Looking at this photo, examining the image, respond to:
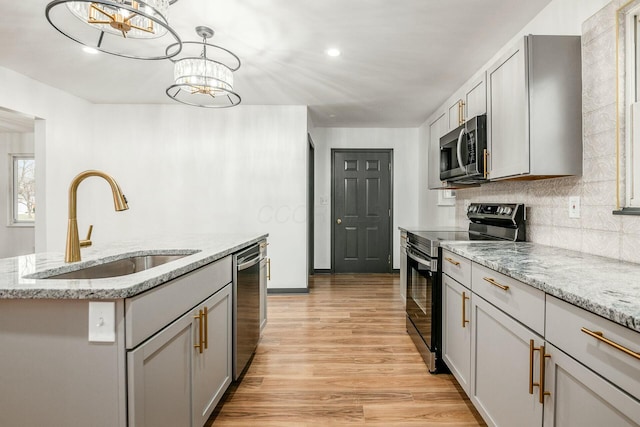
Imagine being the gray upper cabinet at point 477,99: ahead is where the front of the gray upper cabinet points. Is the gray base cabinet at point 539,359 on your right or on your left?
on your left

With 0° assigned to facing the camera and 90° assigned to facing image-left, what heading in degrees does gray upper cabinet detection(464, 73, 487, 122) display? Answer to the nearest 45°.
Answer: approximately 90°

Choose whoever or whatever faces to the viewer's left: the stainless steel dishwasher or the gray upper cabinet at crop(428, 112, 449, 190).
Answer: the gray upper cabinet

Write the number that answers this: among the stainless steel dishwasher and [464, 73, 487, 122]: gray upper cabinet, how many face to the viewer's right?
1

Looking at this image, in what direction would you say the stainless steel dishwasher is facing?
to the viewer's right

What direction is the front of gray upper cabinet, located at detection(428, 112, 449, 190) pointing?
to the viewer's left

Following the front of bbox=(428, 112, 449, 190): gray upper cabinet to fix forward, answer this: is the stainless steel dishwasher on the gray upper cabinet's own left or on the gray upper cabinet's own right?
on the gray upper cabinet's own left

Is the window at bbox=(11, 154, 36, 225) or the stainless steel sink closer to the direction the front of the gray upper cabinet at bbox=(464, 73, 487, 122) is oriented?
the window

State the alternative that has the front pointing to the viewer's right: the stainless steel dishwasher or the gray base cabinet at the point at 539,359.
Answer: the stainless steel dishwasher

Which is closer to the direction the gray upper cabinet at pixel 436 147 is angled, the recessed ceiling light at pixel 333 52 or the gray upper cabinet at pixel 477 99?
the recessed ceiling light
